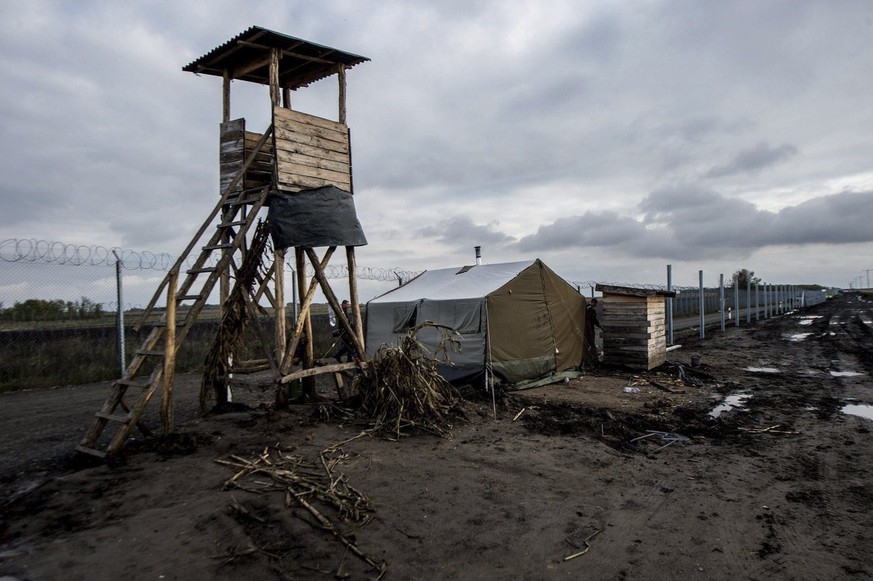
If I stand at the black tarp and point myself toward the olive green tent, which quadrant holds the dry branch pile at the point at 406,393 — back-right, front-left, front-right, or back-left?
front-right

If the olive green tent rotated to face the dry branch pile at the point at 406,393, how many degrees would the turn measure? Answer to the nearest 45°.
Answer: approximately 45° to its right

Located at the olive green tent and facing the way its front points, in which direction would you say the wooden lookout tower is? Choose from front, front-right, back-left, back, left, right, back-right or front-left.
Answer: right

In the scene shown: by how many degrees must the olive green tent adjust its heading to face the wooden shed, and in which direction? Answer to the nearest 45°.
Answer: approximately 90° to its left
